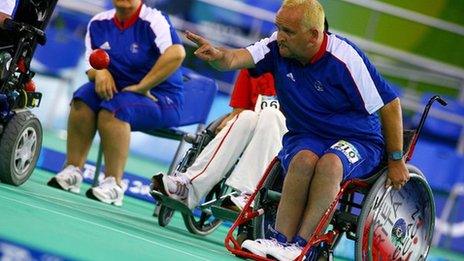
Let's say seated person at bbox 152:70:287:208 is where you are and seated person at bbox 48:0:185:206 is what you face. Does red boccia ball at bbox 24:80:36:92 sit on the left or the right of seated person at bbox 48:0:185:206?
left

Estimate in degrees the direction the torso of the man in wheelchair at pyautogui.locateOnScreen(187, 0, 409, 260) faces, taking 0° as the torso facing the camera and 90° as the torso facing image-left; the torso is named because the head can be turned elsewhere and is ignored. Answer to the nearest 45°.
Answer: approximately 45°

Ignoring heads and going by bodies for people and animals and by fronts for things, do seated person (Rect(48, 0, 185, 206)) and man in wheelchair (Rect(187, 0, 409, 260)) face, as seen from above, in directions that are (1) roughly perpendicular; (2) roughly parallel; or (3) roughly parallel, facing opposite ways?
roughly parallel

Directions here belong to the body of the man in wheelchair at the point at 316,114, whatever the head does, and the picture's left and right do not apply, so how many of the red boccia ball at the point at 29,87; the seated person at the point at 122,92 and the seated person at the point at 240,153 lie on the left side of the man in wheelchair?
0

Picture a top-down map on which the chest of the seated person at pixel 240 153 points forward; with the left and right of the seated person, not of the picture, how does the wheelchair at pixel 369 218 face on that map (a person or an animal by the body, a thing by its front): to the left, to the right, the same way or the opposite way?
the same way

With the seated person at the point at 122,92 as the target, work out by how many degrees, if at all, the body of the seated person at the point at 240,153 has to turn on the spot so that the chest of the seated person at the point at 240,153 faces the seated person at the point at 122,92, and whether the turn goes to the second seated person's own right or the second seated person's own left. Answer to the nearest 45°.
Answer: approximately 90° to the second seated person's own right

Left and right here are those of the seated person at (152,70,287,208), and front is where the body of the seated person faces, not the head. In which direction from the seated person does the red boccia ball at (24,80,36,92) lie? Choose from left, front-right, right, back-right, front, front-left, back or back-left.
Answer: front-right

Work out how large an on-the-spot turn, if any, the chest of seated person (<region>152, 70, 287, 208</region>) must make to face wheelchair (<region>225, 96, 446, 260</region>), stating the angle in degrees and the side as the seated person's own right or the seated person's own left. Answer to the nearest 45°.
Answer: approximately 90° to the seated person's own left

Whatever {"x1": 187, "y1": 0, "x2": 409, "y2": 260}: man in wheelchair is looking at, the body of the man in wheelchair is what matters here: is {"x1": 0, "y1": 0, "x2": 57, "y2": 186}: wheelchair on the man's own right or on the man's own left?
on the man's own right

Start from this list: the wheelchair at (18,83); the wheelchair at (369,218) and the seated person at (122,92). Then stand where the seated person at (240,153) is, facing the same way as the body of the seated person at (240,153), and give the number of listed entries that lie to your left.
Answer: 1

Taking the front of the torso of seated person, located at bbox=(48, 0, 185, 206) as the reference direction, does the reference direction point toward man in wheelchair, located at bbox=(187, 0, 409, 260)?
no

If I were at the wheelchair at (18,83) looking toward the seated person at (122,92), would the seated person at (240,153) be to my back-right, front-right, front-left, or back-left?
front-right

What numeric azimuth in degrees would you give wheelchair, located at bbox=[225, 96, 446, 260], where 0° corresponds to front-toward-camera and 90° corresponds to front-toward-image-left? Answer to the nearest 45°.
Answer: approximately 45°

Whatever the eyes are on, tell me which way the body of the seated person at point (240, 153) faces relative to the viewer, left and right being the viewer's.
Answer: facing the viewer and to the left of the viewer
